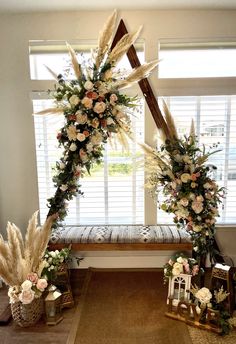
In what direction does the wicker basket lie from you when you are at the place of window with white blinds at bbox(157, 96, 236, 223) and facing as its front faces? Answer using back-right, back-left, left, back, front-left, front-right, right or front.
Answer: front-right

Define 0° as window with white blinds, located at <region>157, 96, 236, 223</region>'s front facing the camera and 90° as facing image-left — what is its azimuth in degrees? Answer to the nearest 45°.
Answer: approximately 0°

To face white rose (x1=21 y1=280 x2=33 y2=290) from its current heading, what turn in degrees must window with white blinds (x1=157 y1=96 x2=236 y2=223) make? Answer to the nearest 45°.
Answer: approximately 45° to its right

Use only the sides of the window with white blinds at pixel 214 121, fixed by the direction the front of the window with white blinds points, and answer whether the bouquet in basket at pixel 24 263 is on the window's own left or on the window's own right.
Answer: on the window's own right
